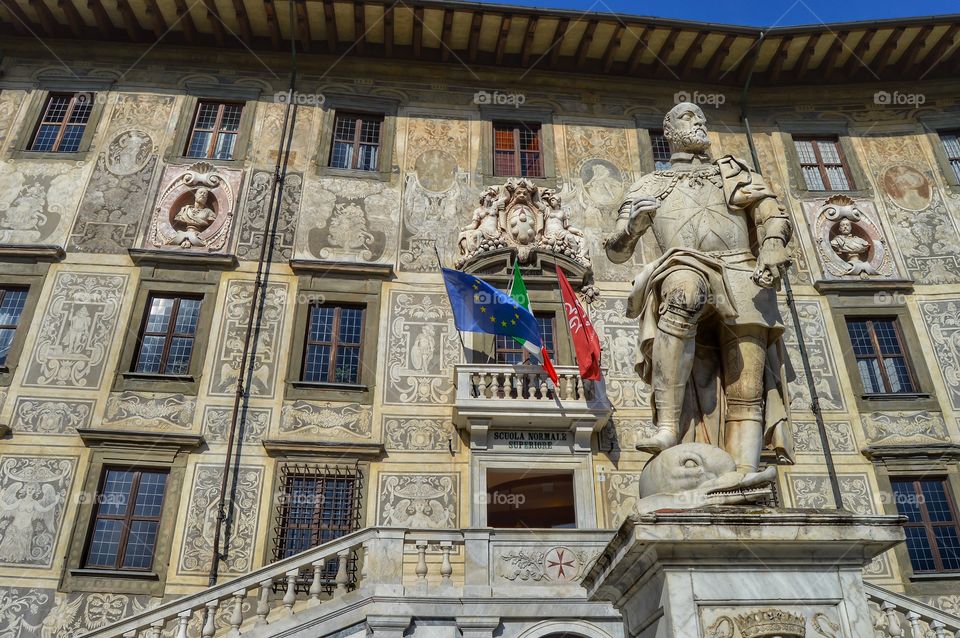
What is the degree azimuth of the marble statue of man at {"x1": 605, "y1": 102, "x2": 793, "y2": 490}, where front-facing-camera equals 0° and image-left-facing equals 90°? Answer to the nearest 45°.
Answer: approximately 0°

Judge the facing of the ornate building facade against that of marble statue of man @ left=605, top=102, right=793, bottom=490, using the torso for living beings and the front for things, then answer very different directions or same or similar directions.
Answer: same or similar directions

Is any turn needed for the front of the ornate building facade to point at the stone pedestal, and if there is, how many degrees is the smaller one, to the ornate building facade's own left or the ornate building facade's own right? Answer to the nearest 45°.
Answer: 0° — it already faces it

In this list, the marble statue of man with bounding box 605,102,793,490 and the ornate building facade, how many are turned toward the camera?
2

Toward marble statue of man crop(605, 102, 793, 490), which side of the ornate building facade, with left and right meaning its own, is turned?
front

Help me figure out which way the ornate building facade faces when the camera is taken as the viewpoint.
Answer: facing the viewer

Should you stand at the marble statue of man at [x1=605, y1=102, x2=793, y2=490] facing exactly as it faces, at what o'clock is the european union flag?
The european union flag is roughly at 5 o'clock from the marble statue of man.

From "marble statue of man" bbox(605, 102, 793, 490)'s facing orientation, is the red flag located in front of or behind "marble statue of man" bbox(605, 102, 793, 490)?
behind
